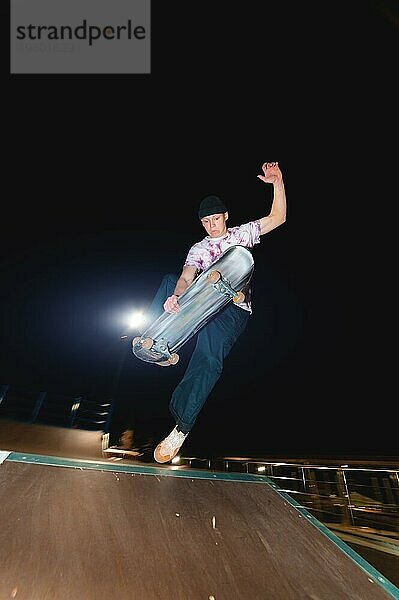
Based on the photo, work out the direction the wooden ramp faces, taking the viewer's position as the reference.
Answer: facing the viewer

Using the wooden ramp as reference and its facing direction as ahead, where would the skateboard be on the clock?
The skateboard is roughly at 6 o'clock from the wooden ramp.
